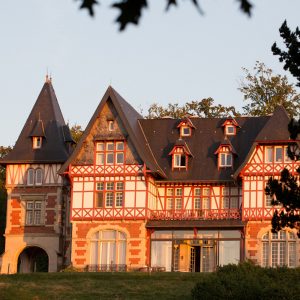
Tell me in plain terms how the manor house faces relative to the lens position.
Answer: facing the viewer

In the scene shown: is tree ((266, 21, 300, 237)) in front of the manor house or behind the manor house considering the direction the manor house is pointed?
in front

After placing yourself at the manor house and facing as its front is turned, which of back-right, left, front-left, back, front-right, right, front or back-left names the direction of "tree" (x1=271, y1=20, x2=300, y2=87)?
front

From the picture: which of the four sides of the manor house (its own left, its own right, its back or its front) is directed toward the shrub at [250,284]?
front
